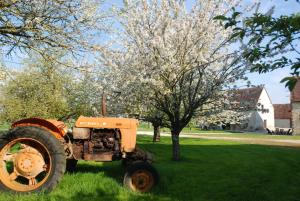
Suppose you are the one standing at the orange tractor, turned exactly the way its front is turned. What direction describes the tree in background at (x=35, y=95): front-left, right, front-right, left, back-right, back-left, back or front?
left

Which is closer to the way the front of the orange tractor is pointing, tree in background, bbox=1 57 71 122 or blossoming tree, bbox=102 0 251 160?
the blossoming tree

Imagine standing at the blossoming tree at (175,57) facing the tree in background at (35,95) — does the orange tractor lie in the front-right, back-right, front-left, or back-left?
back-left

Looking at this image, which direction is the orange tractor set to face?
to the viewer's right

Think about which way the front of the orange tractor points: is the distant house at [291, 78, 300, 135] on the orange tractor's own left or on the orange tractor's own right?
on the orange tractor's own left

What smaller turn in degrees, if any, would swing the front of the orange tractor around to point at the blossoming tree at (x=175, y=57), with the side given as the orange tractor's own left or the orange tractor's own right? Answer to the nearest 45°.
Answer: approximately 45° to the orange tractor's own left
